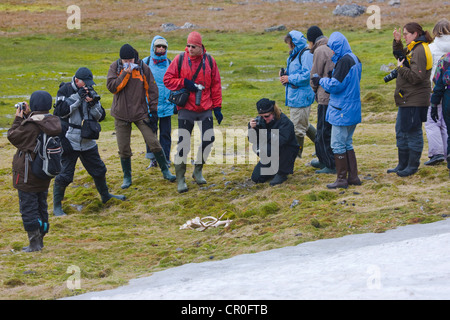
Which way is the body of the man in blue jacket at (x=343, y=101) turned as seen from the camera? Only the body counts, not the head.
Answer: to the viewer's left

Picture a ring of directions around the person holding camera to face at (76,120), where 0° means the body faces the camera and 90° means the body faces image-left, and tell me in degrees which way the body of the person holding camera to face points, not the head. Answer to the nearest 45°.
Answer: approximately 315°

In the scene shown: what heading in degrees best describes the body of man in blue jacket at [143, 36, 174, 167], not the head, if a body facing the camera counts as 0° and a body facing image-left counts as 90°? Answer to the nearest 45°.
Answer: approximately 0°

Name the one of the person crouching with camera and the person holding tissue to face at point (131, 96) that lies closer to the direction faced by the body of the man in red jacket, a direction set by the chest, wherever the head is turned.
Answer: the person crouching with camera

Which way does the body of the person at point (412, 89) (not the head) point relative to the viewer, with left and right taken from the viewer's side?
facing to the left of the viewer

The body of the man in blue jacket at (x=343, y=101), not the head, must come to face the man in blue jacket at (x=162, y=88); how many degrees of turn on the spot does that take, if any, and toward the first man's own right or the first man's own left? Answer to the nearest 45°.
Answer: approximately 45° to the first man's own right

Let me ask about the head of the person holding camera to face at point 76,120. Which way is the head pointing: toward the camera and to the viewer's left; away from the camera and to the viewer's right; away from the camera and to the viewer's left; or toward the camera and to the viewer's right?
toward the camera and to the viewer's right

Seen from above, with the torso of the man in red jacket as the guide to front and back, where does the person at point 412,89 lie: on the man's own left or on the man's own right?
on the man's own left

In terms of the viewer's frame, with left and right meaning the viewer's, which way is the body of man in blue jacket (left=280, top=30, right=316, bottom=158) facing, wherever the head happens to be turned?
facing to the left of the viewer
